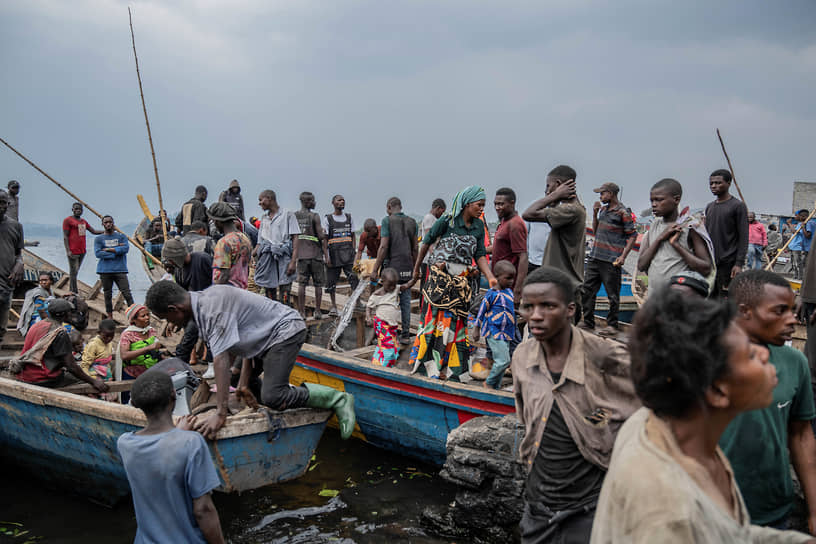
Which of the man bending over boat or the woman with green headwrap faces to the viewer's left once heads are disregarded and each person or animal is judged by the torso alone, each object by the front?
the man bending over boat

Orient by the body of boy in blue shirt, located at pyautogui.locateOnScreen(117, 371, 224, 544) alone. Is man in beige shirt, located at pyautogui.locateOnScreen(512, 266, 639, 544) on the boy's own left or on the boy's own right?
on the boy's own right

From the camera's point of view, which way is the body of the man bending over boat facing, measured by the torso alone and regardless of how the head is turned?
to the viewer's left

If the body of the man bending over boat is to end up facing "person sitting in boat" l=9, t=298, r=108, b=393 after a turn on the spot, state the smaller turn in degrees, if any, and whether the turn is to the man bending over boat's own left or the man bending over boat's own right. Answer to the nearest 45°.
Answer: approximately 45° to the man bending over boat's own right

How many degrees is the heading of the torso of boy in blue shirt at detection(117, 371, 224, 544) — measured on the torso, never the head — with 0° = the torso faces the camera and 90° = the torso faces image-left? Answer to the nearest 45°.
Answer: approximately 180°

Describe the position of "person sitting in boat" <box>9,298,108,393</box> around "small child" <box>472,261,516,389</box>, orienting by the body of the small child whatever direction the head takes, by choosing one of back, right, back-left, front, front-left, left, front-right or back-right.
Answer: back-right

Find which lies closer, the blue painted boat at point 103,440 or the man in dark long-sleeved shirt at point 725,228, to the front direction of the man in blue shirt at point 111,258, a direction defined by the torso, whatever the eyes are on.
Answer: the blue painted boat

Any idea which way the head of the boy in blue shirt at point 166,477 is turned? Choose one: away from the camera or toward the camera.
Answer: away from the camera

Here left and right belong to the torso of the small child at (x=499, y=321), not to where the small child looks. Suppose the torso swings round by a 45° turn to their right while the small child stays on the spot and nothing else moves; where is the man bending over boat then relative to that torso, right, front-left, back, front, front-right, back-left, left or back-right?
front-right
